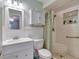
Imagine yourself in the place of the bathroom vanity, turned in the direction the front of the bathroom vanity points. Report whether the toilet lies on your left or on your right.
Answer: on your left

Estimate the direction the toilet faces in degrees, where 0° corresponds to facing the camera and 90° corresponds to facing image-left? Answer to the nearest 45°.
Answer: approximately 315°

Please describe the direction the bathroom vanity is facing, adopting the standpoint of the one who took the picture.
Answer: facing the viewer and to the right of the viewer

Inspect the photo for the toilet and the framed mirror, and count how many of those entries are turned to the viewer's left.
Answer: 0

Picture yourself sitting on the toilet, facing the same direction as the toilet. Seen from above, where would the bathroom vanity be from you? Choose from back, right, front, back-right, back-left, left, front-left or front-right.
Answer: right

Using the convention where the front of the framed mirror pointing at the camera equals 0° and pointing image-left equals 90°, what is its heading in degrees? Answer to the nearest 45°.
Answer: approximately 315°
